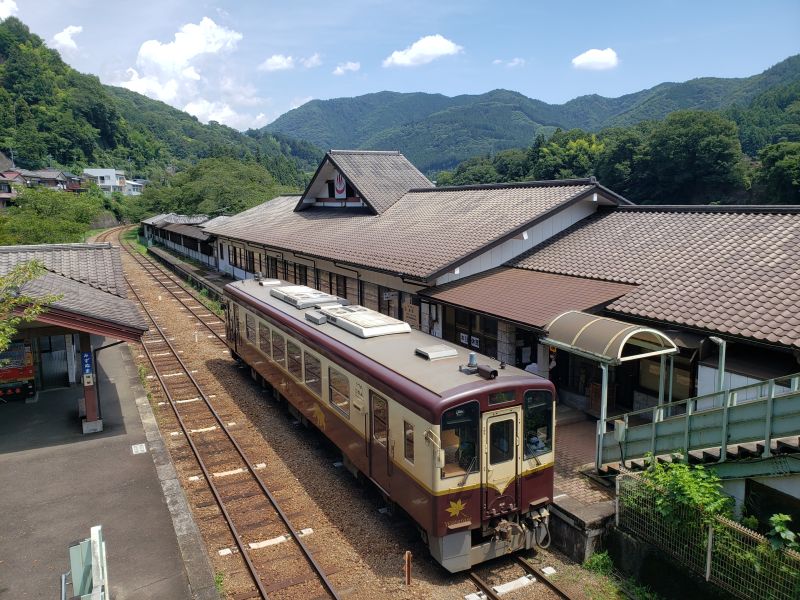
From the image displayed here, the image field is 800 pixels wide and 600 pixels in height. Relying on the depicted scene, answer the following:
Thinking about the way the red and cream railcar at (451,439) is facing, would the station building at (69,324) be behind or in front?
behind

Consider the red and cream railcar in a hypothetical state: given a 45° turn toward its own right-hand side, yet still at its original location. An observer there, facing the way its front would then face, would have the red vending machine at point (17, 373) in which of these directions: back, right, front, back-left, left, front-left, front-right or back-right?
back-right

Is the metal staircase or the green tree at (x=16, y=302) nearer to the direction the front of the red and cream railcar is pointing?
the metal staircase

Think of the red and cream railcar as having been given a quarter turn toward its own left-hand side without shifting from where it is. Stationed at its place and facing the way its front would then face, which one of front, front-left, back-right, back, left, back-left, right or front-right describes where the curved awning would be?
front

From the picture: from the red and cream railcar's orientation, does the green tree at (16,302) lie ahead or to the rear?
to the rear

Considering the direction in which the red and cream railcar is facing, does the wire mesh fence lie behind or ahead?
ahead

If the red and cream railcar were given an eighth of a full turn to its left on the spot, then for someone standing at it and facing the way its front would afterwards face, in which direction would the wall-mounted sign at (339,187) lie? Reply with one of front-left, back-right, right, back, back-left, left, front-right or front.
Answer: left

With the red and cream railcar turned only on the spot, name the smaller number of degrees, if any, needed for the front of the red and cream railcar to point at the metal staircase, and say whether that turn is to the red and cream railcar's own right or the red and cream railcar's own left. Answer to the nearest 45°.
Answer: approximately 45° to the red and cream railcar's own left
